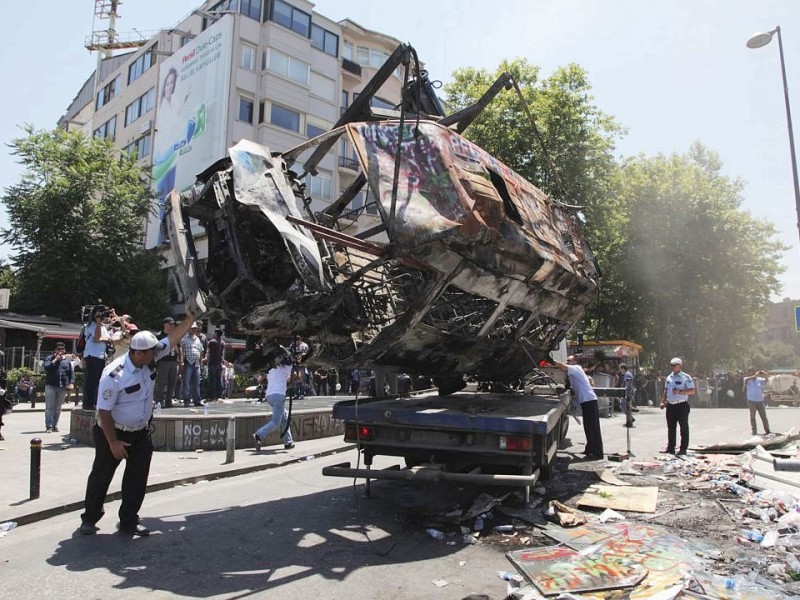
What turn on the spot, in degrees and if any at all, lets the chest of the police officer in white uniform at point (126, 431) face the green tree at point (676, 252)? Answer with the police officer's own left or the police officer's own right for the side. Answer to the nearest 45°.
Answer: approximately 90° to the police officer's own left

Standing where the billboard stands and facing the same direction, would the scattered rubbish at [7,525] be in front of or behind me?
in front

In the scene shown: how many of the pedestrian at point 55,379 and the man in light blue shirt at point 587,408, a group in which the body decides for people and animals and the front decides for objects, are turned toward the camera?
1

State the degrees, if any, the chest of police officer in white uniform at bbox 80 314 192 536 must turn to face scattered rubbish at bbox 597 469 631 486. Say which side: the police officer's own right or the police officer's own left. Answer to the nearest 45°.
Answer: approximately 45° to the police officer's own left

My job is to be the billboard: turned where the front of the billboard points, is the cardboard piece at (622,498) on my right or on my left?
on my left

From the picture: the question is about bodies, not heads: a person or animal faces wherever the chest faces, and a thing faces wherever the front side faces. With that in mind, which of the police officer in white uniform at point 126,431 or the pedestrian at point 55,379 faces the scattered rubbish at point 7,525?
the pedestrian

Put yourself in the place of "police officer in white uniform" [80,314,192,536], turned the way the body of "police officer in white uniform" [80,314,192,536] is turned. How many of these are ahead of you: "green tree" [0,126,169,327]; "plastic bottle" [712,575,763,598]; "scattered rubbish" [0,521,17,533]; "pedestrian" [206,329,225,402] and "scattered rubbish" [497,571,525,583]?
2

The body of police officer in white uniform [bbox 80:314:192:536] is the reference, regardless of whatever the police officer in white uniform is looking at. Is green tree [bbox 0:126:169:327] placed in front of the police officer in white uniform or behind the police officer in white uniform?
behind

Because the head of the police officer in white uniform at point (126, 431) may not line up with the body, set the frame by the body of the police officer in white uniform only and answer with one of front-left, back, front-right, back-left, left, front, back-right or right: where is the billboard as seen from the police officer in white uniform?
back-left

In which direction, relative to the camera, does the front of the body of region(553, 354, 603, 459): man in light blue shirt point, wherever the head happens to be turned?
to the viewer's left
